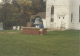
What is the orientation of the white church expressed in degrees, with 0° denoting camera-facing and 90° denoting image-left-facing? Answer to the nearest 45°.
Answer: approximately 45°
